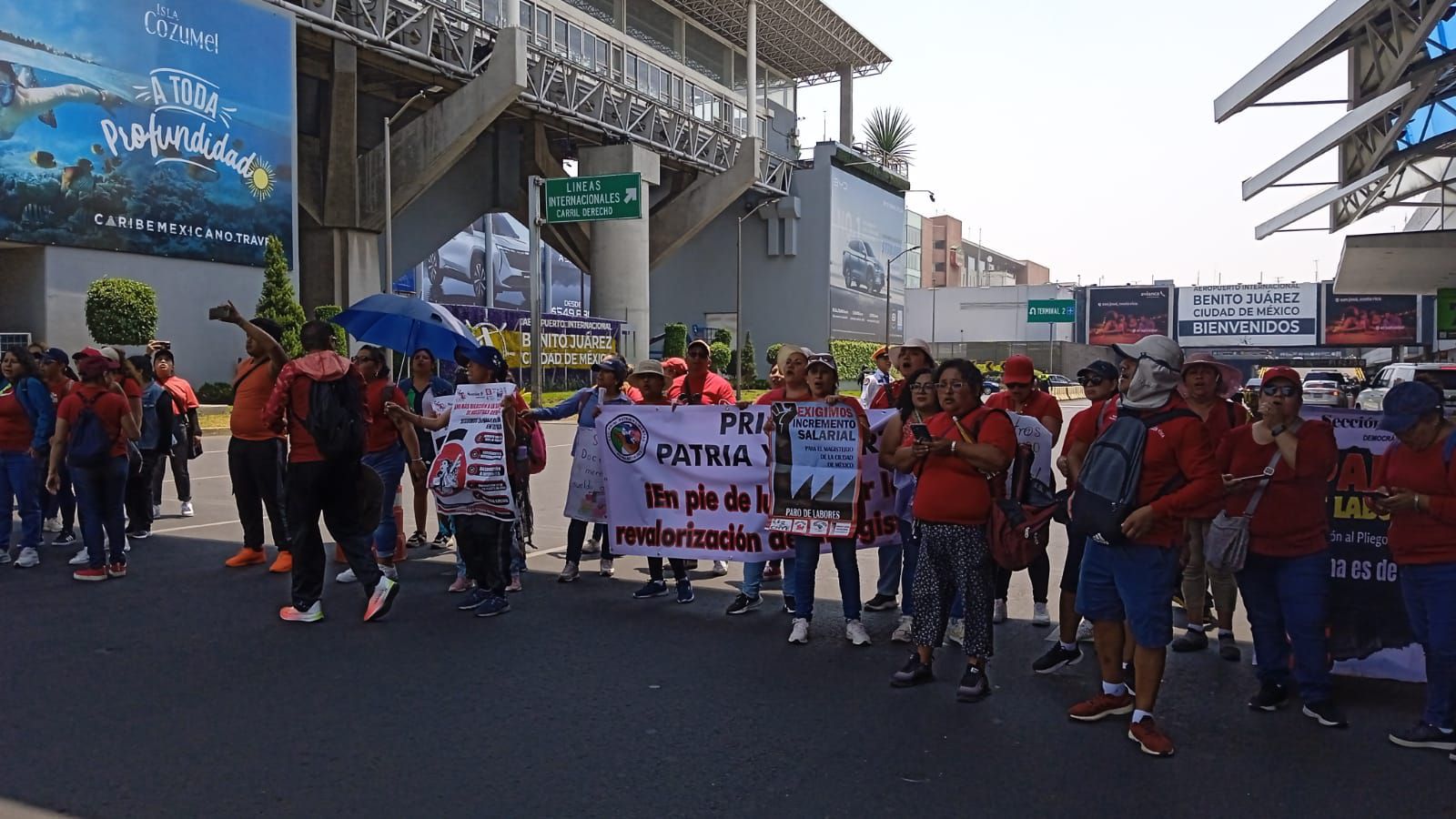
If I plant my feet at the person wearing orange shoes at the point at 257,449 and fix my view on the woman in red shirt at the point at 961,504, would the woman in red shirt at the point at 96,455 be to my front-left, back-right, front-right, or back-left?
back-right

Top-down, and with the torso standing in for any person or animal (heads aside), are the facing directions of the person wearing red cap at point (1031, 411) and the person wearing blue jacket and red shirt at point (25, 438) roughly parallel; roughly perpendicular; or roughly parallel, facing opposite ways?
roughly parallel

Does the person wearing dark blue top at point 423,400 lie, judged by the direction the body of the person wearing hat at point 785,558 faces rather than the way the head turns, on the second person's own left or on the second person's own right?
on the second person's own right

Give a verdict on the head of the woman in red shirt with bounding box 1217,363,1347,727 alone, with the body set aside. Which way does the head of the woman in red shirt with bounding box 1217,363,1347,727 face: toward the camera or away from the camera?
toward the camera

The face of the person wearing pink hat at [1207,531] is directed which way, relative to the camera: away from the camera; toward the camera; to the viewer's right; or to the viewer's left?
toward the camera

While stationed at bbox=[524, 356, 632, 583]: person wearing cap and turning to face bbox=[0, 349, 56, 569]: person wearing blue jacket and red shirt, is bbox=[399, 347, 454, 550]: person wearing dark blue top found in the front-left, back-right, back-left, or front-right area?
front-right

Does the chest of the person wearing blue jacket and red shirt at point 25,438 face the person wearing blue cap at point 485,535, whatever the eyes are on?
no

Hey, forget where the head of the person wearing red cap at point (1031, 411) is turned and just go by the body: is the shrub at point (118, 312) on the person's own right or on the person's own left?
on the person's own right

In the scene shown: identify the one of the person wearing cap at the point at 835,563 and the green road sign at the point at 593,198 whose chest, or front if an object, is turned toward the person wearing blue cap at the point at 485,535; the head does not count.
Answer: the green road sign

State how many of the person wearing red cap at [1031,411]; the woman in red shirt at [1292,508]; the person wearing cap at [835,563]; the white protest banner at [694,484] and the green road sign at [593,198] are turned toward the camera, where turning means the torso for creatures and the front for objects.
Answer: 5

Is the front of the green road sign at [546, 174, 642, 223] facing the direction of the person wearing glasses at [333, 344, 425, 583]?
yes

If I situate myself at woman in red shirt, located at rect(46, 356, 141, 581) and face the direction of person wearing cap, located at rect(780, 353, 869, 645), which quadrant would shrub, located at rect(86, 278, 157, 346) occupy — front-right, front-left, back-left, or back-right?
back-left

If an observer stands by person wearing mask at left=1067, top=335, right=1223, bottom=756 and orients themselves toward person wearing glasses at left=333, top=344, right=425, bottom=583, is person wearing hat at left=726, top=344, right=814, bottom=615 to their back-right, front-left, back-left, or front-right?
front-right

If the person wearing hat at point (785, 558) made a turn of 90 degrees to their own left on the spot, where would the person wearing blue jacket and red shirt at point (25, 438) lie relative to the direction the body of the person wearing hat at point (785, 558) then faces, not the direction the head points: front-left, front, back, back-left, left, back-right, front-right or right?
back-right

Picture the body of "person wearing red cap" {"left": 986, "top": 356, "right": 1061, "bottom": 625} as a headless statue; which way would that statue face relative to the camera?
toward the camera

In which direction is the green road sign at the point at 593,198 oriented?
toward the camera

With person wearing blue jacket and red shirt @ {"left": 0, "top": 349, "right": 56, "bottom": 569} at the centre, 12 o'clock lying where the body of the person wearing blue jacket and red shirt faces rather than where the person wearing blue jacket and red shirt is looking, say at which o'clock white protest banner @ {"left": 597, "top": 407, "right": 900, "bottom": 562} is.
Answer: The white protest banner is roughly at 9 o'clock from the person wearing blue jacket and red shirt.
